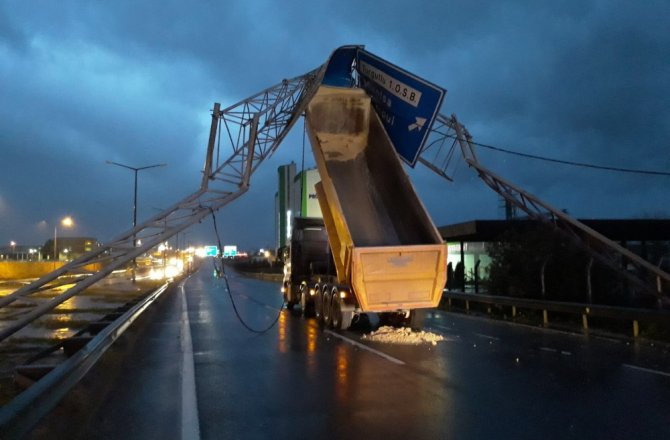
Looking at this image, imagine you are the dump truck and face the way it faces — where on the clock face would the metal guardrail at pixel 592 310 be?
The metal guardrail is roughly at 4 o'clock from the dump truck.

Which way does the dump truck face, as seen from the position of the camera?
facing away from the viewer and to the left of the viewer
